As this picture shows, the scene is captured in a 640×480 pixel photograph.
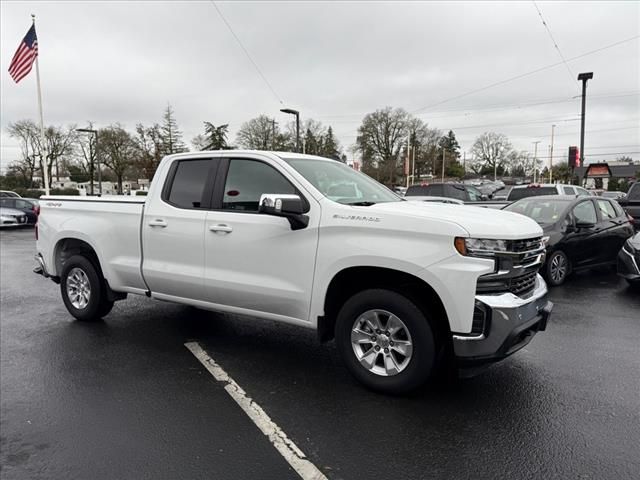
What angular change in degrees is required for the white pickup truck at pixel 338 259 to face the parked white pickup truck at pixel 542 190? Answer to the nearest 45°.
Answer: approximately 90° to its left

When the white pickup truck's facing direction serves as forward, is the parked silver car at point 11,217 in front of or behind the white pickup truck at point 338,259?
behind

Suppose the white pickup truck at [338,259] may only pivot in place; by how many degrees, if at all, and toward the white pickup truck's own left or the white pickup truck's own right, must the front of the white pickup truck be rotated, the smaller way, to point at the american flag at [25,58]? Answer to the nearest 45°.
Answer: approximately 180°

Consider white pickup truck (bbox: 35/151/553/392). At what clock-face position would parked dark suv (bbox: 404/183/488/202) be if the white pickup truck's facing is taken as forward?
The parked dark suv is roughly at 8 o'clock from the white pickup truck.

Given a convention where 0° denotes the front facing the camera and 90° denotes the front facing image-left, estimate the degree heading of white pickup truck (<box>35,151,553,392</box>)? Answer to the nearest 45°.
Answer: approximately 315°
